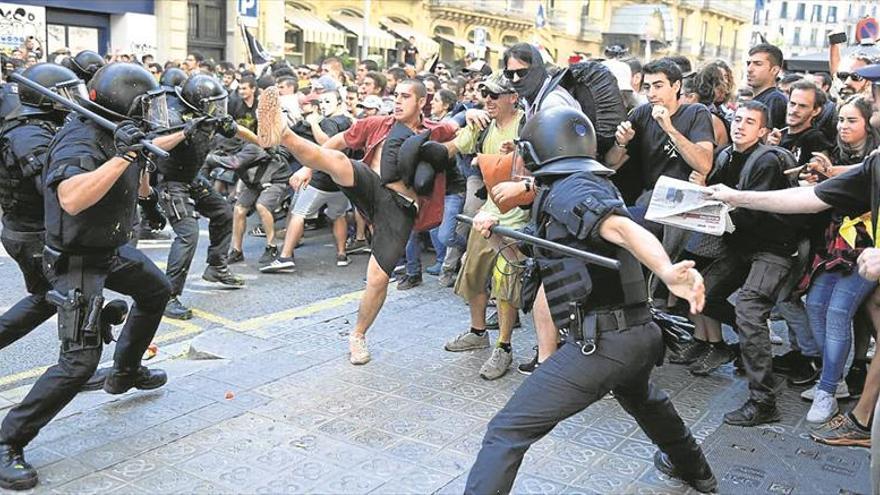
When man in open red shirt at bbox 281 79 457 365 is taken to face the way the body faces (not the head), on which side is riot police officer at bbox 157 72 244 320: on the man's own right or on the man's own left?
on the man's own right

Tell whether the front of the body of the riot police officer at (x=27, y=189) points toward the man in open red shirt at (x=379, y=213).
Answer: yes

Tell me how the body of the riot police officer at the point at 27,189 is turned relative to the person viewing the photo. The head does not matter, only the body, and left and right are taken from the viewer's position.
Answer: facing to the right of the viewer

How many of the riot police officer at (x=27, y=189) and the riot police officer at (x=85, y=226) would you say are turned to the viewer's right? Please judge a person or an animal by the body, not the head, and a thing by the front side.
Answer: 2

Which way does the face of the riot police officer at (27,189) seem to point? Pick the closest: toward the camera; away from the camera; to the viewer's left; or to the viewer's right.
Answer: to the viewer's right

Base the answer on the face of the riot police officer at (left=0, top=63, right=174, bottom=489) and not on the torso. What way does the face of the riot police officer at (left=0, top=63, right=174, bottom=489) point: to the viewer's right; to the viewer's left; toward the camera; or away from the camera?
to the viewer's right

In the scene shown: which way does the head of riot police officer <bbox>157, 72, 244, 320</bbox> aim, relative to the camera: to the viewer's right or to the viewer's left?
to the viewer's right

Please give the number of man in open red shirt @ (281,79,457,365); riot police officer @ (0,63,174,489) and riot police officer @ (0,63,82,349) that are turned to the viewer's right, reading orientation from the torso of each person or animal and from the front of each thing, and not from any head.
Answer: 2

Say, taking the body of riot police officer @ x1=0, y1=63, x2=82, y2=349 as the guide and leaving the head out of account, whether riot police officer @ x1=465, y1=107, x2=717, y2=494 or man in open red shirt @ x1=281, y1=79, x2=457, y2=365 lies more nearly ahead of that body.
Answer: the man in open red shirt

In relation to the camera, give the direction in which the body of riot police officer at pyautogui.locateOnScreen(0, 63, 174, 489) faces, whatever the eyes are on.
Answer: to the viewer's right

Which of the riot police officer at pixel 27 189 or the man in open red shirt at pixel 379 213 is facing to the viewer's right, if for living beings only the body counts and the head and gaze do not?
the riot police officer
